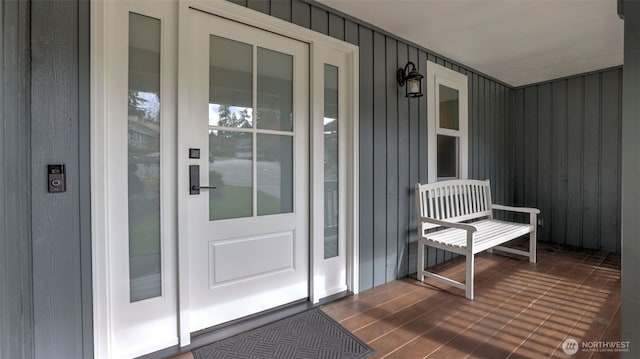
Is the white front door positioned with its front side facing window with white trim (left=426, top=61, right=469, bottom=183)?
no

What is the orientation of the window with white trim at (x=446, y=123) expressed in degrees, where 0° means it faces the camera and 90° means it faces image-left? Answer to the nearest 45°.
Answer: approximately 315°

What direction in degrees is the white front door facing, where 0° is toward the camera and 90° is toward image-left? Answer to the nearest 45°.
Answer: approximately 315°

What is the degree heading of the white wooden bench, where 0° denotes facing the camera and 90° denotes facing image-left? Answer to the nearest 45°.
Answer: approximately 315°

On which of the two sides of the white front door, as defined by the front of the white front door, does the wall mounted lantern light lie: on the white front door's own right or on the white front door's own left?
on the white front door's own left

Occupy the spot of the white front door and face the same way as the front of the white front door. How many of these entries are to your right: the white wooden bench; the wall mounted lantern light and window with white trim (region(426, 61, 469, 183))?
0

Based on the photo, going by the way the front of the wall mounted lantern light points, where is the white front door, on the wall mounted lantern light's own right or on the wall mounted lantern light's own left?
on the wall mounted lantern light's own right

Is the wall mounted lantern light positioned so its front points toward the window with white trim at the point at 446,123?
no

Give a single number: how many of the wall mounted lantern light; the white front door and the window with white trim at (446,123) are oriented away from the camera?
0

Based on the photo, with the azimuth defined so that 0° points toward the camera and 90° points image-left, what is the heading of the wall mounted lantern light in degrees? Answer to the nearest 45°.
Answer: approximately 315°

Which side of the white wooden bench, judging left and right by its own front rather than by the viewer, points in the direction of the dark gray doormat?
right

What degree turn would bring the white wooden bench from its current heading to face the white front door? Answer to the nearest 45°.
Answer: approximately 90° to its right

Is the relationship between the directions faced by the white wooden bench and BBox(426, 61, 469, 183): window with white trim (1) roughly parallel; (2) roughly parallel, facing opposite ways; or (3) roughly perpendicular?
roughly parallel
